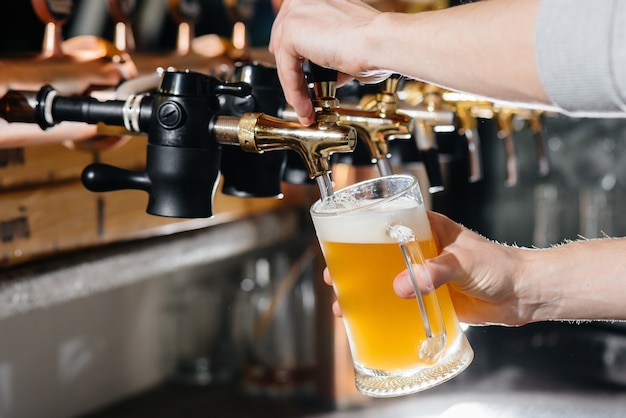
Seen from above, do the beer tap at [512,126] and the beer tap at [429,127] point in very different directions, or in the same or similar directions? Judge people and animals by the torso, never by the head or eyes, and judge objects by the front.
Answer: same or similar directions

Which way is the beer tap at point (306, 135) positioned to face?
to the viewer's right

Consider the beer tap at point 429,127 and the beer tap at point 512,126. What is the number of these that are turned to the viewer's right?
2

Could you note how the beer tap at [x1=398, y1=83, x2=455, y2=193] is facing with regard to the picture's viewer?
facing to the right of the viewer

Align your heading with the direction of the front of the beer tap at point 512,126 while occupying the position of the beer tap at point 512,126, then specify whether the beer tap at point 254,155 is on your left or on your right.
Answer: on your right

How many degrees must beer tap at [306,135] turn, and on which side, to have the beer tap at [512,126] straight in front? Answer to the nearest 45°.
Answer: approximately 45° to its left

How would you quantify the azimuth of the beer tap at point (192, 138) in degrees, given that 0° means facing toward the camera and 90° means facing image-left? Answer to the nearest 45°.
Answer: approximately 270°

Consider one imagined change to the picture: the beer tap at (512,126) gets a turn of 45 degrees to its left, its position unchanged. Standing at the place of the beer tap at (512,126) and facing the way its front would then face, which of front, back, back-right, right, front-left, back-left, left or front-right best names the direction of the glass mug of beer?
back-right

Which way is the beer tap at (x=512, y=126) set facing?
to the viewer's right

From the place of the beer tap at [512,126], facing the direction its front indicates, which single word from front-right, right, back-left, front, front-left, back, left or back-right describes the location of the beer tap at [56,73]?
back-right
